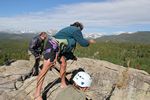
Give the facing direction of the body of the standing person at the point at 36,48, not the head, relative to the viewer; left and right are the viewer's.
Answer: facing to the right of the viewer
